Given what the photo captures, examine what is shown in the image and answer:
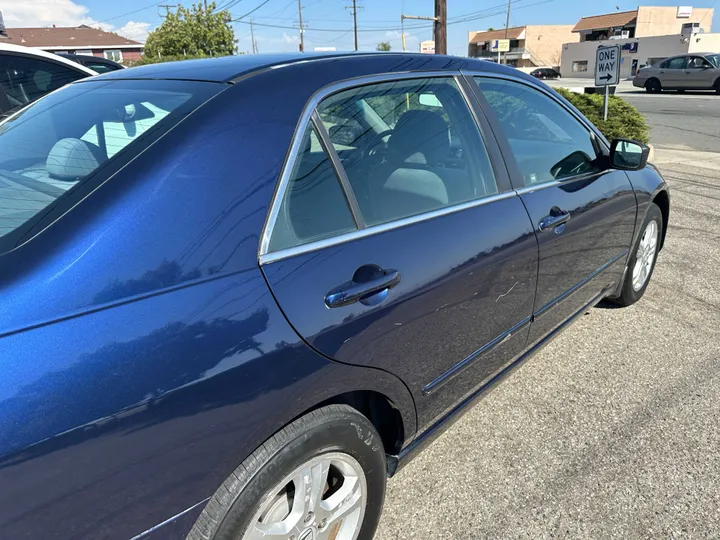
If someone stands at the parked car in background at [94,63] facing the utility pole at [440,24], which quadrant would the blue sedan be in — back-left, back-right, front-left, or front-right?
back-right

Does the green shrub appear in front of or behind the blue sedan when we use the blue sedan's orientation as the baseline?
in front

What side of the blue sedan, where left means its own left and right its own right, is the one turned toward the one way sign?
front

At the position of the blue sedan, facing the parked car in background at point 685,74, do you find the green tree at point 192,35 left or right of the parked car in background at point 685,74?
left

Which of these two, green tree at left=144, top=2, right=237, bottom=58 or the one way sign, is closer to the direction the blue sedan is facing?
the one way sign

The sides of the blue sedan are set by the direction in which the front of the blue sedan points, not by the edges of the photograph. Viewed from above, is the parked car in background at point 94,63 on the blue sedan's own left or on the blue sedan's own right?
on the blue sedan's own left

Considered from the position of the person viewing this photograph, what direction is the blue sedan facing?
facing away from the viewer and to the right of the viewer

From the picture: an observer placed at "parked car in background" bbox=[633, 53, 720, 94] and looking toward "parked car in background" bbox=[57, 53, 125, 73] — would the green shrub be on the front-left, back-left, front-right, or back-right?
front-left

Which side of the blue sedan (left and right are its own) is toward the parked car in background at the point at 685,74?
front

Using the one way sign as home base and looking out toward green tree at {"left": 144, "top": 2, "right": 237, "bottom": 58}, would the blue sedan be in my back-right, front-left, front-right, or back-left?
back-left

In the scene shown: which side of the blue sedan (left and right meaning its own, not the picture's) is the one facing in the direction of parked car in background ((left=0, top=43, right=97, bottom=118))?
left

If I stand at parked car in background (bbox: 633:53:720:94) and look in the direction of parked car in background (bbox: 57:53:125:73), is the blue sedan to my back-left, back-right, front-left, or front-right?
front-left

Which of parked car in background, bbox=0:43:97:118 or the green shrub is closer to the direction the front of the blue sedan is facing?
the green shrub

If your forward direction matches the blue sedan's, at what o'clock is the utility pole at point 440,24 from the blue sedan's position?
The utility pole is roughly at 11 o'clock from the blue sedan.

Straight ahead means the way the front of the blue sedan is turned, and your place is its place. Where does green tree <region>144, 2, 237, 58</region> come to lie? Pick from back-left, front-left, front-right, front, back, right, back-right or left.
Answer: front-left
